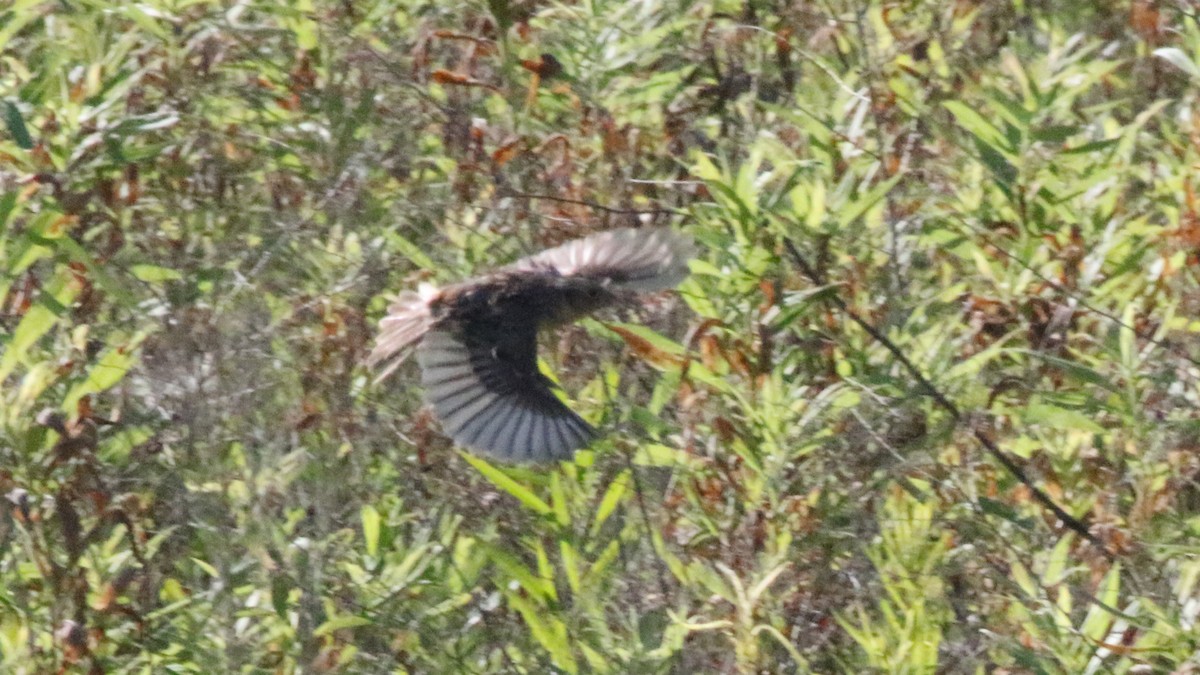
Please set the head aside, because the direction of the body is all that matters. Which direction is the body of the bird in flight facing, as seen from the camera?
to the viewer's right
